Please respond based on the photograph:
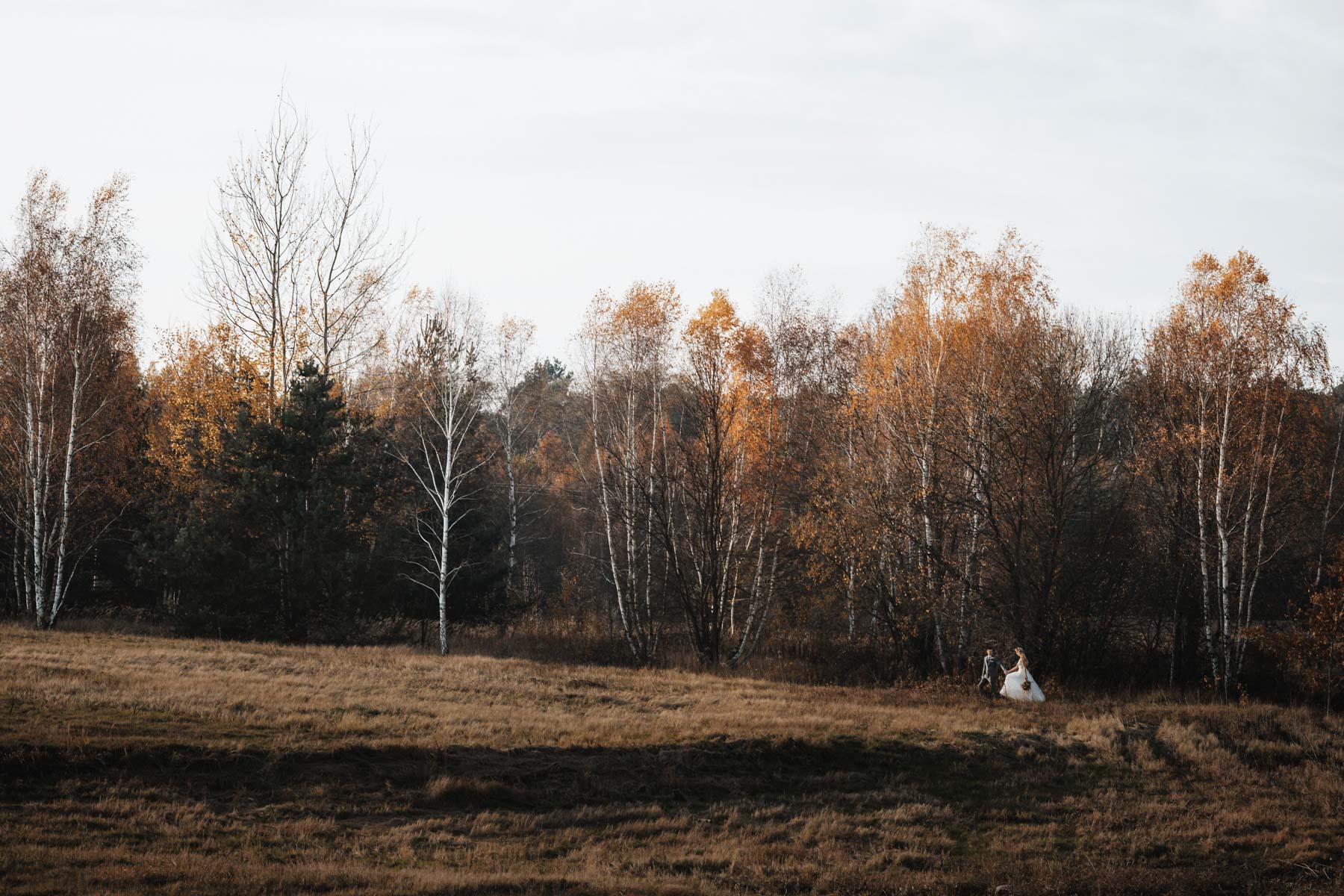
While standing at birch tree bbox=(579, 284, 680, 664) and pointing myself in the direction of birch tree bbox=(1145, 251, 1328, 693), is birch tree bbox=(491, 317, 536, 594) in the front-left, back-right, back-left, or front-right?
back-left

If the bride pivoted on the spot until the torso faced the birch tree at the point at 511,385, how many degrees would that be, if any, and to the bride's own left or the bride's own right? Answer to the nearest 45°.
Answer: approximately 45° to the bride's own right

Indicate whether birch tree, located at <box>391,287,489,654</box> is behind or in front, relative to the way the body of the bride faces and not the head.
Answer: in front

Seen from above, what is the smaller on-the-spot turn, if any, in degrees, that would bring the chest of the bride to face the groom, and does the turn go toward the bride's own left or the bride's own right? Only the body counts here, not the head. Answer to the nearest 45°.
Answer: approximately 45° to the bride's own right

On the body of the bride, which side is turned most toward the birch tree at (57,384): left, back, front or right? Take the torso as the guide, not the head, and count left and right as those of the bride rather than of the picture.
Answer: front

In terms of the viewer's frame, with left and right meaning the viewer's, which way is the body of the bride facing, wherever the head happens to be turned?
facing to the left of the viewer

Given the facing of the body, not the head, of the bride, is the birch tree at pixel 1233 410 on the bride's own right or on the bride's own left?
on the bride's own right
